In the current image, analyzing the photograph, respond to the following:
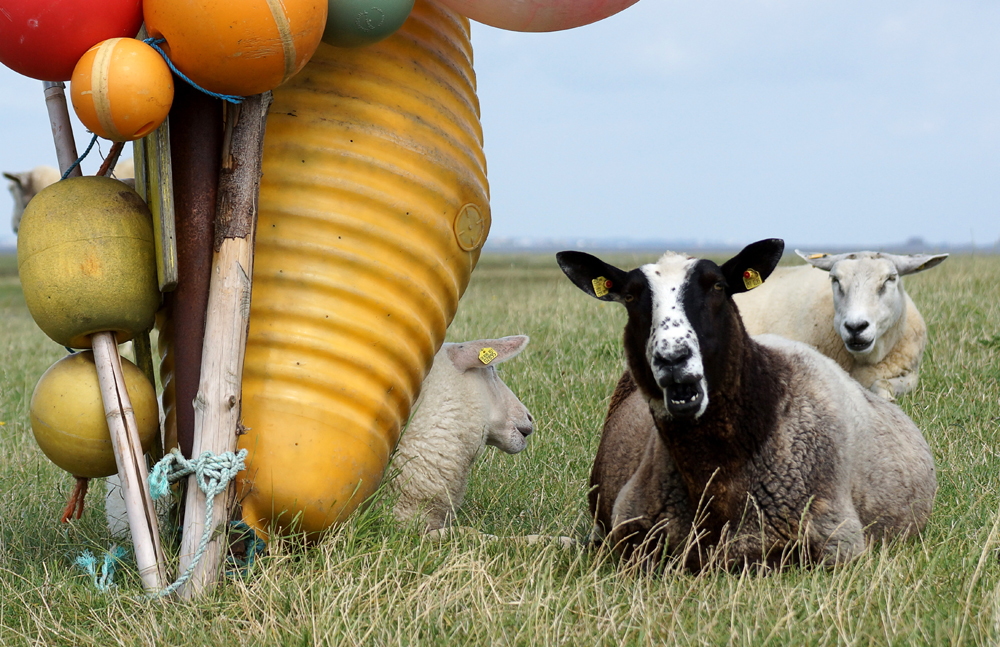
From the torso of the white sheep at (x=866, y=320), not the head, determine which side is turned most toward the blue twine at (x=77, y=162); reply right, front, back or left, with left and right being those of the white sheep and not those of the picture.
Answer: right

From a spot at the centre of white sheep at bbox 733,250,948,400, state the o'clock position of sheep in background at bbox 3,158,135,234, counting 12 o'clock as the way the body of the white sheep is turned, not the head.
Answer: The sheep in background is roughly at 5 o'clock from the white sheep.

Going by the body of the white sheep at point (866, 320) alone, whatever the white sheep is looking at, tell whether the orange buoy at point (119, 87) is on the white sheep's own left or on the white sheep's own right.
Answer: on the white sheep's own right

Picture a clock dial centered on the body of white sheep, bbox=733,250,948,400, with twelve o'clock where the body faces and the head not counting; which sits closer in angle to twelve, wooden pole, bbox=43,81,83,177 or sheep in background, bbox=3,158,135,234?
the wooden pole

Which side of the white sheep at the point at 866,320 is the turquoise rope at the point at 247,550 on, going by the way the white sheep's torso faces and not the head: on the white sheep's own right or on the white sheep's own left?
on the white sheep's own right

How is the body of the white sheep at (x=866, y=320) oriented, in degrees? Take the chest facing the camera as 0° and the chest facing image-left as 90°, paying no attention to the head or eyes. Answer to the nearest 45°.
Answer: approximately 315°

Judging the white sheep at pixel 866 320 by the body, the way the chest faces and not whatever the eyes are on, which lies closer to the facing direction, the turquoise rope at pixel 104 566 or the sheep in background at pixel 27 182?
the turquoise rope

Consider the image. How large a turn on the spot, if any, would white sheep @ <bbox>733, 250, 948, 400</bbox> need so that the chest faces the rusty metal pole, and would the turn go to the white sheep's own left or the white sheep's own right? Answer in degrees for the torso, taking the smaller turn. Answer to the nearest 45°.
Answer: approximately 90° to the white sheep's own right

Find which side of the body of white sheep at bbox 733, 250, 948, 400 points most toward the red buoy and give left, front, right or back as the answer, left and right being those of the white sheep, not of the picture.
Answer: right
